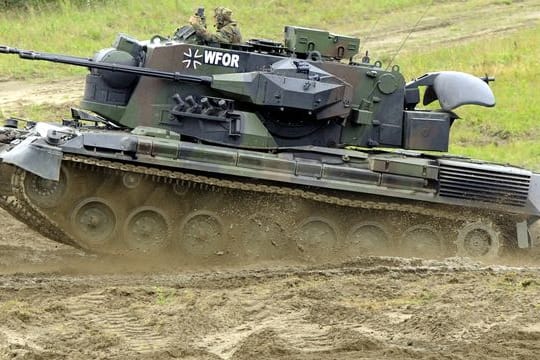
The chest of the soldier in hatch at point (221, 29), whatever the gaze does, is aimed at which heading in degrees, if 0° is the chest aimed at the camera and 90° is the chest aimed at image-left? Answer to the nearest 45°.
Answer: approximately 90°

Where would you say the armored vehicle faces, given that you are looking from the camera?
facing to the left of the viewer
